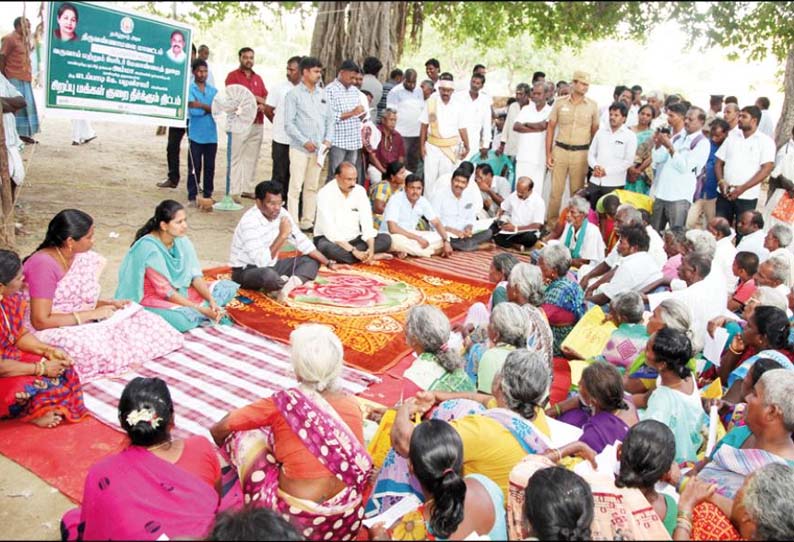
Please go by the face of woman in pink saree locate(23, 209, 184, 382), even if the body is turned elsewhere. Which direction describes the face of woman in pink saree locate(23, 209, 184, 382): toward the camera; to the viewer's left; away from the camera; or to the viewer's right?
to the viewer's right

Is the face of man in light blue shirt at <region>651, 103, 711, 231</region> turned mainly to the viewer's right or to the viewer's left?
to the viewer's left

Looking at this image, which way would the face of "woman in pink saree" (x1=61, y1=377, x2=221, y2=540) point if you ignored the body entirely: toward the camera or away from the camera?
away from the camera

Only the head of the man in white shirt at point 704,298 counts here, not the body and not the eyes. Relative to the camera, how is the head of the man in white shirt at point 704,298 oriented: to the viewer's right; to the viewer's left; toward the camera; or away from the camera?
to the viewer's left

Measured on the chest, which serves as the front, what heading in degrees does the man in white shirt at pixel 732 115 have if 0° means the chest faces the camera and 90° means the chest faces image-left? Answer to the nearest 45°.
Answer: approximately 45°

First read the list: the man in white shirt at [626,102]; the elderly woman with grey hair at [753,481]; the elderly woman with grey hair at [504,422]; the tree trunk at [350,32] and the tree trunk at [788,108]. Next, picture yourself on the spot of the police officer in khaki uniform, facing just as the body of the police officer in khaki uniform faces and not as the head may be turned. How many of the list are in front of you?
2

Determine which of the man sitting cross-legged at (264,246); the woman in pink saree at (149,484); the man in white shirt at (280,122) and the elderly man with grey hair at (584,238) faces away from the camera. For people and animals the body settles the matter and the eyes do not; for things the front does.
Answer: the woman in pink saree

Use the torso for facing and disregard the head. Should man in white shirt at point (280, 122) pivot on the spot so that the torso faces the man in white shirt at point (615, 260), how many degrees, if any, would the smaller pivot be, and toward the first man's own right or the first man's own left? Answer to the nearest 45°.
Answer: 0° — they already face them

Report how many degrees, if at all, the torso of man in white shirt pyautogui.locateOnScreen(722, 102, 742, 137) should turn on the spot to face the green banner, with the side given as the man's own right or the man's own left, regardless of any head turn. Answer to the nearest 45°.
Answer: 0° — they already face it

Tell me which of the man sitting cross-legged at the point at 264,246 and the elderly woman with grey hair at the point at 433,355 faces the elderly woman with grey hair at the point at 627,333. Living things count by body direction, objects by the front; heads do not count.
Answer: the man sitting cross-legged

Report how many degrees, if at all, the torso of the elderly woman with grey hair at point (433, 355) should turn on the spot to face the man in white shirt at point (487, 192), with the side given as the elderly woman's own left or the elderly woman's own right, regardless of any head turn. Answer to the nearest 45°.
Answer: approximately 45° to the elderly woman's own right

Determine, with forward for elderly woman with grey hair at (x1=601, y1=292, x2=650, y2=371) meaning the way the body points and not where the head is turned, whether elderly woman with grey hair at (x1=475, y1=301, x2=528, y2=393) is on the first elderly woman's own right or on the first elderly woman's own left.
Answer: on the first elderly woman's own left

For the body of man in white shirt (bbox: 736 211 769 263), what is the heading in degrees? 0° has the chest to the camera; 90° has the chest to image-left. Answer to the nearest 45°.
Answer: approximately 90°
